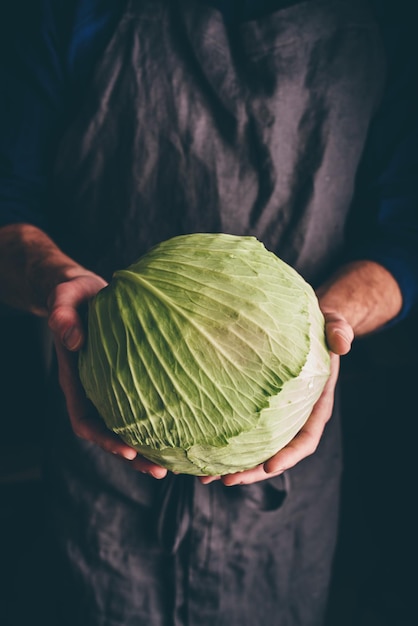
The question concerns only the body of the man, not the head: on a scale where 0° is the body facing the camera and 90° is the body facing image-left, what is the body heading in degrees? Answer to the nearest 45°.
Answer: approximately 0°
